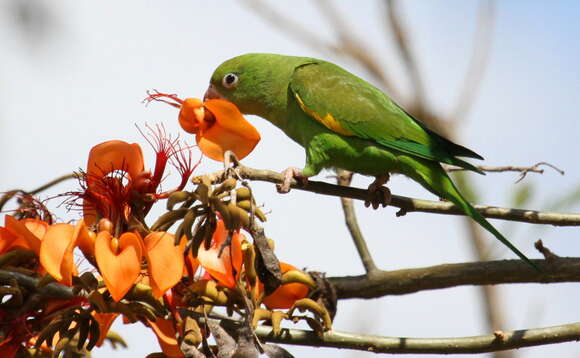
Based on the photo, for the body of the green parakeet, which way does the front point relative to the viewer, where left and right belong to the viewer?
facing to the left of the viewer
